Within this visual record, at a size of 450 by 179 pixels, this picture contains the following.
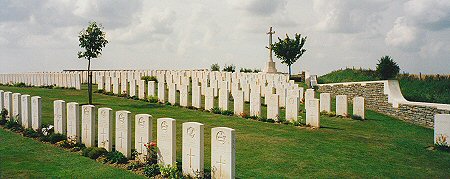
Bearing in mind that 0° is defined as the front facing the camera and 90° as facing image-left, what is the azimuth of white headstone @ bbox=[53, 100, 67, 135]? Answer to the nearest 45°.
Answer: approximately 45°

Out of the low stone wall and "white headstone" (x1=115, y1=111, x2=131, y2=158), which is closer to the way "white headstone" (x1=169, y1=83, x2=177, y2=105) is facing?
the white headstone

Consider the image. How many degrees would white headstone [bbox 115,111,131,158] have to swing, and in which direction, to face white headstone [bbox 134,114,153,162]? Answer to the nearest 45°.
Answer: approximately 90° to its left

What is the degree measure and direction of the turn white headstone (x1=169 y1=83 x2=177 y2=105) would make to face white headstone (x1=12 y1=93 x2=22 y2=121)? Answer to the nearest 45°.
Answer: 0° — it already faces it

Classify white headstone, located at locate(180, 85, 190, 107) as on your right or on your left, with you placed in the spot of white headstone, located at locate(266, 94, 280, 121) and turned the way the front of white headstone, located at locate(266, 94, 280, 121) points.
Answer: on your right

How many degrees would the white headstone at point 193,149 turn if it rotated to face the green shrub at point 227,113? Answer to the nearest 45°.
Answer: approximately 135° to its right

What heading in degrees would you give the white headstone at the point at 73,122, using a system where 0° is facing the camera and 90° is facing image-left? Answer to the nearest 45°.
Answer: approximately 45°
